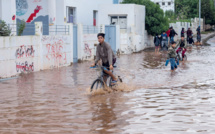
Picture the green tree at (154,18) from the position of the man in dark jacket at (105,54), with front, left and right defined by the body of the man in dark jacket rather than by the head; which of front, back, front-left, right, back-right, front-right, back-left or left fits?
back-right

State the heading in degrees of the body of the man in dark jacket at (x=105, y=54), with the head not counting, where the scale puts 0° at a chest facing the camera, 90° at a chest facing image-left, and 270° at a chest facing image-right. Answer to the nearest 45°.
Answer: approximately 45°

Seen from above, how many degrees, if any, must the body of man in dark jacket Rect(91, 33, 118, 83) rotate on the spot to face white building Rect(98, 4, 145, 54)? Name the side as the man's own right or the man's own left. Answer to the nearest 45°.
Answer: approximately 135° to the man's own right

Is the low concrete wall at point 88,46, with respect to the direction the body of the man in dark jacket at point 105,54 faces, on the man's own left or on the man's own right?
on the man's own right

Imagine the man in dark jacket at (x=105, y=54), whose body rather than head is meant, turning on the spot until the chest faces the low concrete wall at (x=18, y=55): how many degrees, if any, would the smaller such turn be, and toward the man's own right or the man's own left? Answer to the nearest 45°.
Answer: approximately 90° to the man's own right

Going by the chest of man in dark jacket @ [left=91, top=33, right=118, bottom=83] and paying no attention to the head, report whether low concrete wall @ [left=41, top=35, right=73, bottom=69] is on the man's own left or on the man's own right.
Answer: on the man's own right

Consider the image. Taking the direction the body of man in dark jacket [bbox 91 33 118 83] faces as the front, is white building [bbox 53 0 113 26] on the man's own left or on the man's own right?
on the man's own right
